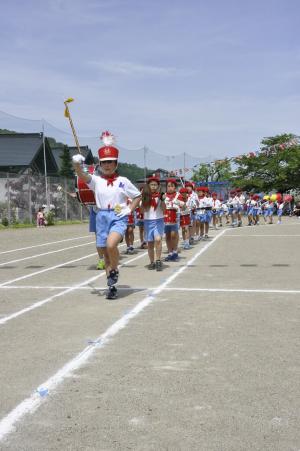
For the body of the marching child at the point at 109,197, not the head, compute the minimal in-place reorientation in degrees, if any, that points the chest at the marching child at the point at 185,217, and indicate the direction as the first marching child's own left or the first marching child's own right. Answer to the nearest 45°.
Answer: approximately 180°

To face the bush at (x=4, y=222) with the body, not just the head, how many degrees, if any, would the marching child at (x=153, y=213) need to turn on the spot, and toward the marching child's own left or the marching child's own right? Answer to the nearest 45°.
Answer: approximately 135° to the marching child's own right

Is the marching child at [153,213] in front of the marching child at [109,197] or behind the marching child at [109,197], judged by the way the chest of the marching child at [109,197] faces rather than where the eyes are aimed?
behind

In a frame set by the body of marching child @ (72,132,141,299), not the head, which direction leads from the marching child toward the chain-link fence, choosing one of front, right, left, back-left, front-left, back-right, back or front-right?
back

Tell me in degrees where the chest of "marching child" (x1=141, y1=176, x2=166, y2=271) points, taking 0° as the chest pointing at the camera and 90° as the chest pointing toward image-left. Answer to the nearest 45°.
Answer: approximately 0°

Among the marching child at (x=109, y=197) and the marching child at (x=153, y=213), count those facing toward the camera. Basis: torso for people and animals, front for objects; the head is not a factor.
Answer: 2

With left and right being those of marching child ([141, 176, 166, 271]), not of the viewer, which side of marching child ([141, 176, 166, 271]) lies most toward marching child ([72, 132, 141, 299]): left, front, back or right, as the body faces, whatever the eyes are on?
front

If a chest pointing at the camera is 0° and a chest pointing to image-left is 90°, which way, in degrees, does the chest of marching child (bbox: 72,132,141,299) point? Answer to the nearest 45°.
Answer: approximately 0°
